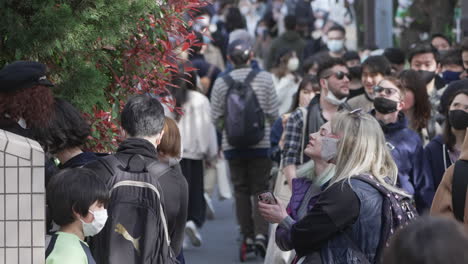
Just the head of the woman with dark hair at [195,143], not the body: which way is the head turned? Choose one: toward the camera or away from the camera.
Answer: away from the camera

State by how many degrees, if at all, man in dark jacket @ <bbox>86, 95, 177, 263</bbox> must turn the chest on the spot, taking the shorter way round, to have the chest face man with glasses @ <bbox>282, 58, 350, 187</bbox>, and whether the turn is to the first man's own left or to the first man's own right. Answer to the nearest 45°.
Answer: approximately 45° to the first man's own right

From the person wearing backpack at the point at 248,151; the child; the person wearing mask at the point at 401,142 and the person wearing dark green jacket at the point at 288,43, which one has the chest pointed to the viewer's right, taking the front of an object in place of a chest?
the child

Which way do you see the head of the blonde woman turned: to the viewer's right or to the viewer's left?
to the viewer's left

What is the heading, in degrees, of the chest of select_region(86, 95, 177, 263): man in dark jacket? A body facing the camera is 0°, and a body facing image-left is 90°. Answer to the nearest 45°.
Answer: approximately 180°

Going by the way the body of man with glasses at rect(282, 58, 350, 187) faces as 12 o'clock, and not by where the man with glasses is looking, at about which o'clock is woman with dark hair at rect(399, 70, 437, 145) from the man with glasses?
The woman with dark hair is roughly at 10 o'clock from the man with glasses.

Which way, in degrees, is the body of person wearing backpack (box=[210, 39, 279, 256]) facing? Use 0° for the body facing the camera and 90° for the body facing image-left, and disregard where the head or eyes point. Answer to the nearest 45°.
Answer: approximately 180°

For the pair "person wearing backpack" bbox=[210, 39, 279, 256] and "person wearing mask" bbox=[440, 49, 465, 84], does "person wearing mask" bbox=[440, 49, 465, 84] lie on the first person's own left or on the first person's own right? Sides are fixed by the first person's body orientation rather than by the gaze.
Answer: on the first person's own right

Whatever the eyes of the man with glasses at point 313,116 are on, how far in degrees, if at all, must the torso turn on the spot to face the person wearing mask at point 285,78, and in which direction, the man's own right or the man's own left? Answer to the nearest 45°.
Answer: approximately 135° to the man's own left
